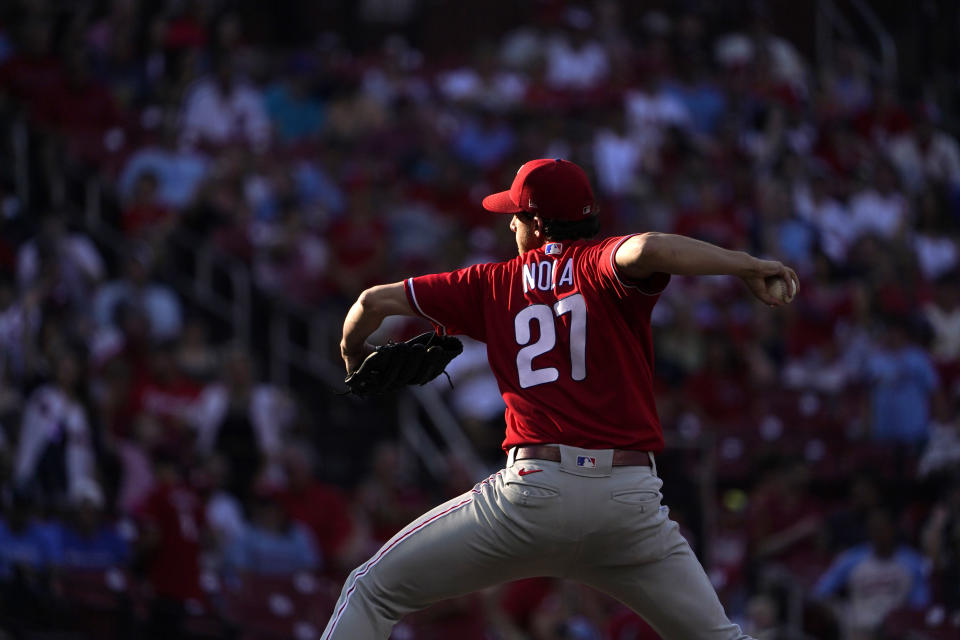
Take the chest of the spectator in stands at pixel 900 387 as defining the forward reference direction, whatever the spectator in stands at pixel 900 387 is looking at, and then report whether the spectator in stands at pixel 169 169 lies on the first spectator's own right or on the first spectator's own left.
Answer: on the first spectator's own right

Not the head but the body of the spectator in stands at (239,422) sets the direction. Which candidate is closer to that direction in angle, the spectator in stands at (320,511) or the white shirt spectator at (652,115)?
the spectator in stands

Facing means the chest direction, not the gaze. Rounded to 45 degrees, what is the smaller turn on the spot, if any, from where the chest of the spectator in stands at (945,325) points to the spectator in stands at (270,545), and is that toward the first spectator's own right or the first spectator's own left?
approximately 45° to the first spectator's own right

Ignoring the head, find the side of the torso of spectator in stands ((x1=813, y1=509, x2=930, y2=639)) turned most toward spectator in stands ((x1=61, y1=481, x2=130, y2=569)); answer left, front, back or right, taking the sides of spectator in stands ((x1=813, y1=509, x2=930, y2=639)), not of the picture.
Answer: right

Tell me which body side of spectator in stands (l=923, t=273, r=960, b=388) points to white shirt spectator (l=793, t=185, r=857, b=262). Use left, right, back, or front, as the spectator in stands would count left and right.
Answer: back

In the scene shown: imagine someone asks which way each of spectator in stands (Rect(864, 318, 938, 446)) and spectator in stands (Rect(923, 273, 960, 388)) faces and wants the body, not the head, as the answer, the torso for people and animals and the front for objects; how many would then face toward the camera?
2

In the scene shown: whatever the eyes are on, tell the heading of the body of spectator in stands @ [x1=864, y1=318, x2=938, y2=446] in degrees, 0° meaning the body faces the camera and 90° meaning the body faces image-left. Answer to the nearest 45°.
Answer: approximately 0°

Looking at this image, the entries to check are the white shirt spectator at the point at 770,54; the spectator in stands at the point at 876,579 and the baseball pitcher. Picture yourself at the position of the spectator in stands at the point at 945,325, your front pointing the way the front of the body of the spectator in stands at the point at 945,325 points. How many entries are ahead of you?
2

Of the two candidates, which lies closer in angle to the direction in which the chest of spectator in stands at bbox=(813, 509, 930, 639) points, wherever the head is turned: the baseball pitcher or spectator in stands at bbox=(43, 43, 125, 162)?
the baseball pitcher

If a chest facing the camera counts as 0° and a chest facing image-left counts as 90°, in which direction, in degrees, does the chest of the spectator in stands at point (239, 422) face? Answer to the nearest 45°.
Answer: approximately 0°
